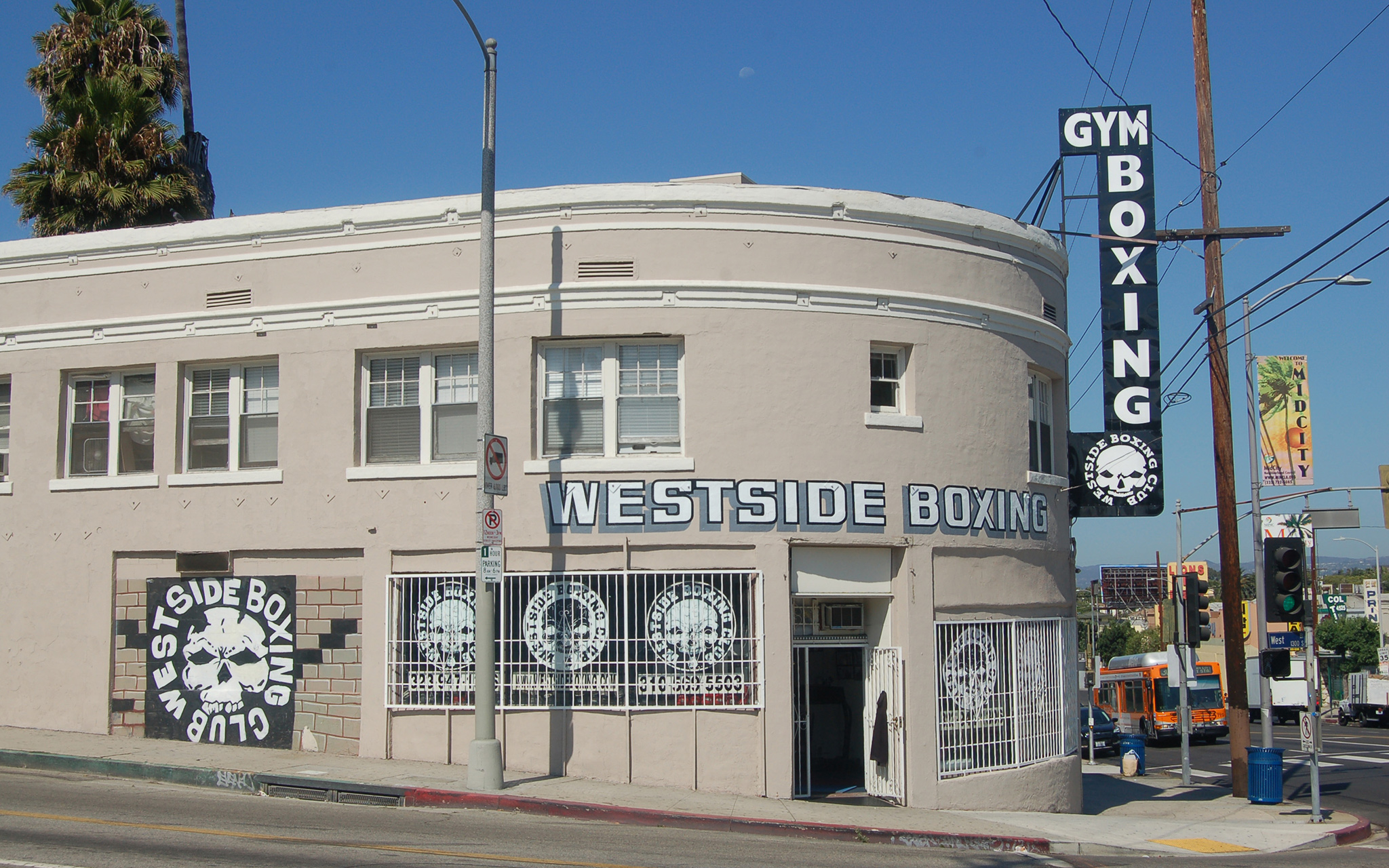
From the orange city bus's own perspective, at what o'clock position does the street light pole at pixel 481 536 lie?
The street light pole is roughly at 2 o'clock from the orange city bus.

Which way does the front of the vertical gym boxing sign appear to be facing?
toward the camera

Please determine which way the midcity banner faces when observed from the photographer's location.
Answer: facing the viewer

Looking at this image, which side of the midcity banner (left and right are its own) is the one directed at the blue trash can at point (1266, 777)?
front

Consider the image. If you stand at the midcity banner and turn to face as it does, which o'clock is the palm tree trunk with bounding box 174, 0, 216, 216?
The palm tree trunk is roughly at 2 o'clock from the midcity banner.

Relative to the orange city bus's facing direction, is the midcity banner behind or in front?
in front

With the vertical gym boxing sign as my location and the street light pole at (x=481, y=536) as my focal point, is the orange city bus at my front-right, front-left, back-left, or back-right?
back-right

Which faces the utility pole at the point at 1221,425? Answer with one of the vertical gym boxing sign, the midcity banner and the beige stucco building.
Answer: the midcity banner

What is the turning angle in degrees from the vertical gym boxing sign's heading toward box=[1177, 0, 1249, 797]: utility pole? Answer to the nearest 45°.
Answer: approximately 135° to its left

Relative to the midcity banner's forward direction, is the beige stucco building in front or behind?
in front

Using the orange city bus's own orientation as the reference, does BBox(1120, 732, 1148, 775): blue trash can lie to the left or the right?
on its right

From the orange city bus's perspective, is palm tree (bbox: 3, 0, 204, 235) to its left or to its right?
on its right

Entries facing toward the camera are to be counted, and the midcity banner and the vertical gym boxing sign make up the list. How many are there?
2
